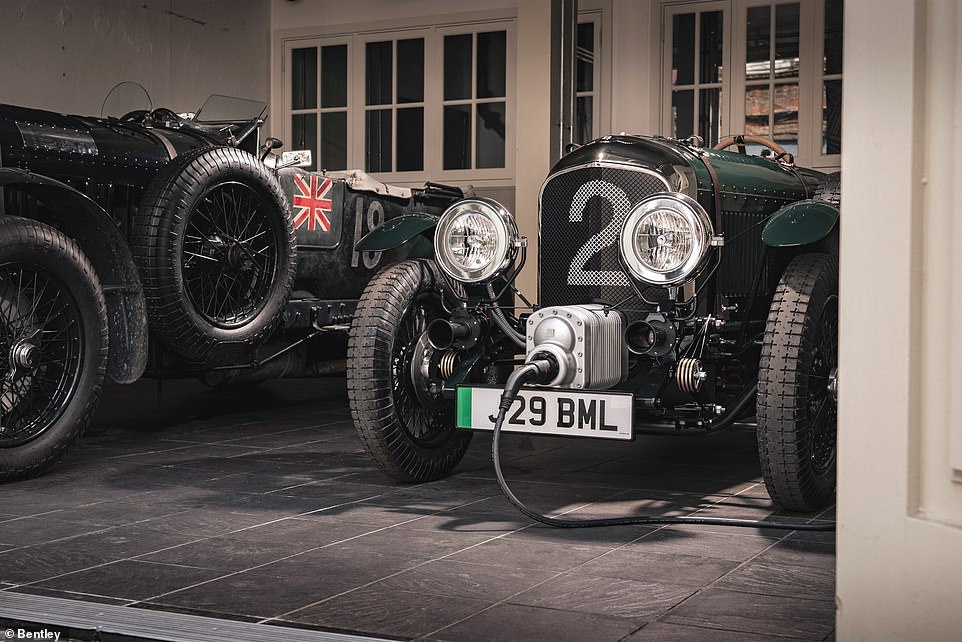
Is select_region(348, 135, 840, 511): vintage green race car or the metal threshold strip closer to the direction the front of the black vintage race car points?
the metal threshold strip

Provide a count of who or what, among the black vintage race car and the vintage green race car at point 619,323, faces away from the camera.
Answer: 0

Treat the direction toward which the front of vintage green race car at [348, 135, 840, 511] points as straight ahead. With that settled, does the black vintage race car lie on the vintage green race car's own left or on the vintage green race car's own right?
on the vintage green race car's own right

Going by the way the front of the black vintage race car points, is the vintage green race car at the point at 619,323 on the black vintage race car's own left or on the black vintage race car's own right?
on the black vintage race car's own left

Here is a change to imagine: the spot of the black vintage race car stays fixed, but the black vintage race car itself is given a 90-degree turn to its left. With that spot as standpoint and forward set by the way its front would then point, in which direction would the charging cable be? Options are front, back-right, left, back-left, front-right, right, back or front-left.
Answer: front

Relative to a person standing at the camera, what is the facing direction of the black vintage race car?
facing the viewer and to the left of the viewer

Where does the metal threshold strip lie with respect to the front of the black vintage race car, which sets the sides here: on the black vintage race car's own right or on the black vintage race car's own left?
on the black vintage race car's own left

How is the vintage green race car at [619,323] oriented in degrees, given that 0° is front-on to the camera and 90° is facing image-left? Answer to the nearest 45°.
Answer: approximately 45°
